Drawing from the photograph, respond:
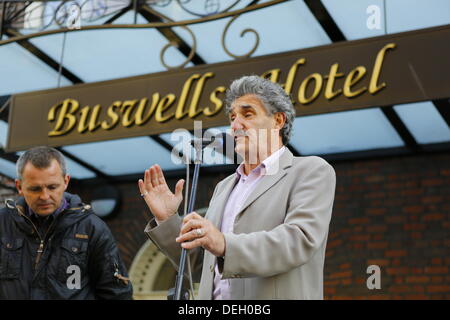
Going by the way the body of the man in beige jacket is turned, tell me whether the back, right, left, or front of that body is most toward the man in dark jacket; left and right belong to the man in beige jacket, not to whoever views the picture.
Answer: right

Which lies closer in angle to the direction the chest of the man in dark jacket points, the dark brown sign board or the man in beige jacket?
the man in beige jacket

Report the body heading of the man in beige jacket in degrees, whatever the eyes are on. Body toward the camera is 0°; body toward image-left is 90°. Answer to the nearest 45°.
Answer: approximately 45°

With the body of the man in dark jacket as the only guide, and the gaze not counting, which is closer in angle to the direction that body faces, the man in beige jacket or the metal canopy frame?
the man in beige jacket

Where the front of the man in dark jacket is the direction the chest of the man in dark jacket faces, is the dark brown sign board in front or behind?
behind

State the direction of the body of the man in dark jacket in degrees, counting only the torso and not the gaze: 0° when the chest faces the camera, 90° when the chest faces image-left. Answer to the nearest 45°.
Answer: approximately 0°

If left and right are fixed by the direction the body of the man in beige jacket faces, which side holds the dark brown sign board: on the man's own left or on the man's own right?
on the man's own right
